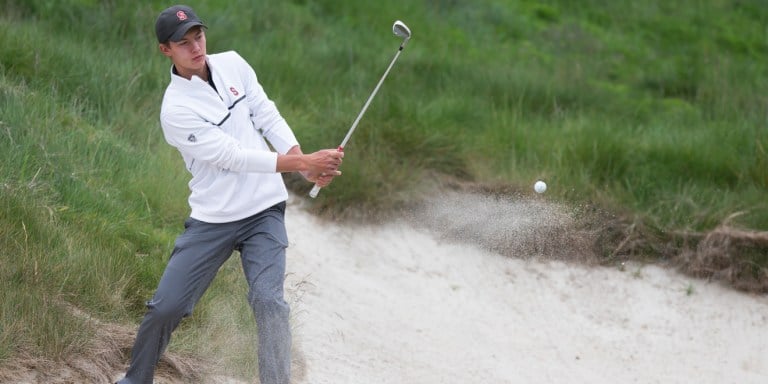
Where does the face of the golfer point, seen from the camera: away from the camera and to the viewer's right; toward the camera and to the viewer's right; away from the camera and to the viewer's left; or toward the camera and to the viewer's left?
toward the camera and to the viewer's right

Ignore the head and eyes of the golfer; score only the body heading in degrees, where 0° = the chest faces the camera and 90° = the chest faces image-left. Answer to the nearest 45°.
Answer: approximately 315°
